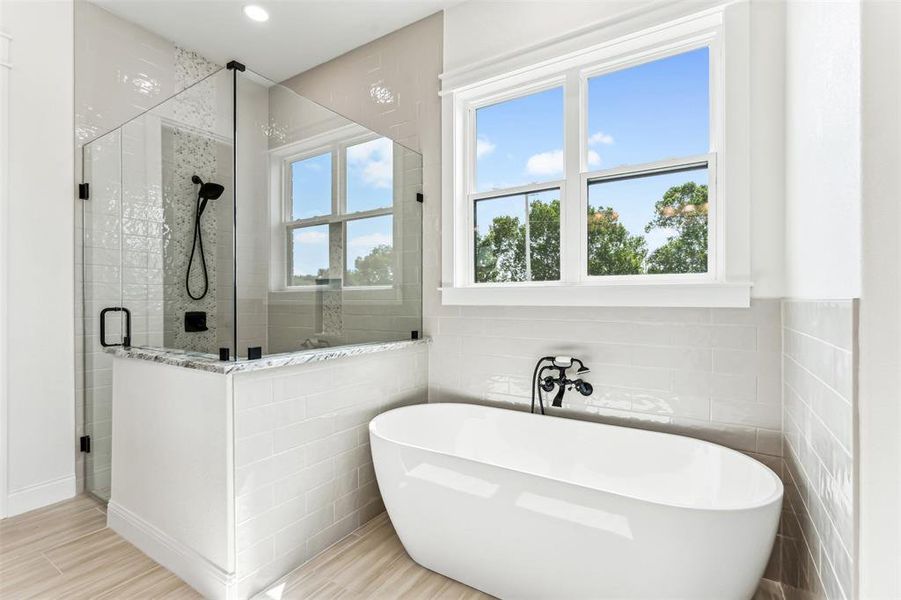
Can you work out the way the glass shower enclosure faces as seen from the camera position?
facing the viewer and to the left of the viewer

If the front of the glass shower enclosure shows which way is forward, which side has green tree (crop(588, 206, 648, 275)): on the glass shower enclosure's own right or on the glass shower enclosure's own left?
on the glass shower enclosure's own left

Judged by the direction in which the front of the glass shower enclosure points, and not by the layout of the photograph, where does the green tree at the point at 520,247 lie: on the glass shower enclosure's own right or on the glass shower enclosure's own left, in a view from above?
on the glass shower enclosure's own left

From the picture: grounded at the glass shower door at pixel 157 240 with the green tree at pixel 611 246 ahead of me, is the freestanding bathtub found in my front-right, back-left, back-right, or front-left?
front-right

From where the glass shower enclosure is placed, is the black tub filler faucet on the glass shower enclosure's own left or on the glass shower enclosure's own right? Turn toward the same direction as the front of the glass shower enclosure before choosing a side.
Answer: on the glass shower enclosure's own left

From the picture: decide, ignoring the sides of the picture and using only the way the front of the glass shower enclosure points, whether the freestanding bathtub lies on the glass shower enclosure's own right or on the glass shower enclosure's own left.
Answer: on the glass shower enclosure's own left

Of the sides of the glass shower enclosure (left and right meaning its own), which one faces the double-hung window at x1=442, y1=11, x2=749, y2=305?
left
